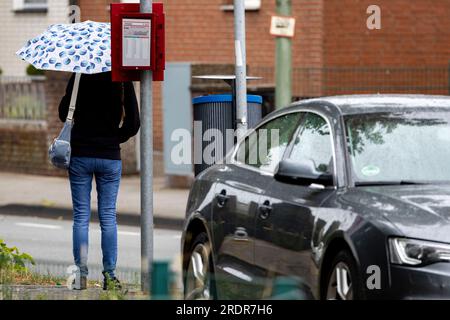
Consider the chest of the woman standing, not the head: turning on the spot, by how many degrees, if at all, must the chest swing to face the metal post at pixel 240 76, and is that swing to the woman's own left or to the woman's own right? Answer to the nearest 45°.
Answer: approximately 45° to the woman's own right

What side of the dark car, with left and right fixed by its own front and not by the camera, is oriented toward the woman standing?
back

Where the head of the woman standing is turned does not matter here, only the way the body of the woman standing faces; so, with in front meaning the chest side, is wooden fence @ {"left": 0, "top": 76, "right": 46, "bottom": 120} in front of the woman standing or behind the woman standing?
in front

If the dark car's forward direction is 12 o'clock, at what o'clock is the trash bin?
The trash bin is roughly at 7 o'clock from the dark car.

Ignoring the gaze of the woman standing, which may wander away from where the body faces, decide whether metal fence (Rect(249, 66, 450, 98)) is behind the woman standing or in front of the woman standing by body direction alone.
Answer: in front

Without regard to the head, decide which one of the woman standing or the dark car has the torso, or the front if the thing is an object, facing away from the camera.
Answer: the woman standing

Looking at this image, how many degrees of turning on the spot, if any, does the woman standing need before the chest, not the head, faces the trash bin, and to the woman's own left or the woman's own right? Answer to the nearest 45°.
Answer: approximately 45° to the woman's own right

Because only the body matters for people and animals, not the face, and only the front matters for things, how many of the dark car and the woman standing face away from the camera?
1

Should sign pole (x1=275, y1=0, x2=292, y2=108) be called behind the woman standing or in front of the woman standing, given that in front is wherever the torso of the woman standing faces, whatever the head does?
in front

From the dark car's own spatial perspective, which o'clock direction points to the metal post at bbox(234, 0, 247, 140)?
The metal post is roughly at 7 o'clock from the dark car.

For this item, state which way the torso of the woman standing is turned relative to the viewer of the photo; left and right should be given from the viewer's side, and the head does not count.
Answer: facing away from the viewer

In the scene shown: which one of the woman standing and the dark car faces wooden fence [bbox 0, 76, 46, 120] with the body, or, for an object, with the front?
the woman standing
